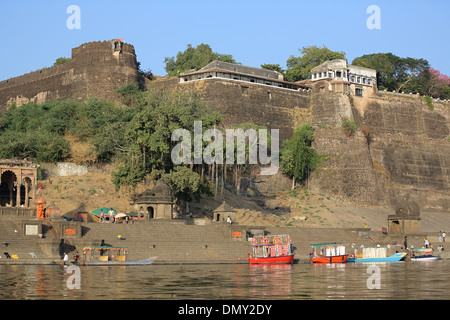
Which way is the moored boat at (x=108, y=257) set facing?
to the viewer's right

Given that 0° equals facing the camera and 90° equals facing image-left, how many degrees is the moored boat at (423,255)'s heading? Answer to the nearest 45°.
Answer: approximately 270°

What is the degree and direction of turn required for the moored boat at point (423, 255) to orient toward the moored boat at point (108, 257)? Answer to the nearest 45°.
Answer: approximately 135° to its right

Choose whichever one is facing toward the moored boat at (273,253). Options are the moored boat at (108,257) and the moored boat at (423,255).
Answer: the moored boat at (108,257)

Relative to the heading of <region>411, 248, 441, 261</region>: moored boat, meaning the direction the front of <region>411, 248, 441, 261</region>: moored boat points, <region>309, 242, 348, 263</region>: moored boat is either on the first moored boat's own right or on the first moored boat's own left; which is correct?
on the first moored boat's own right
